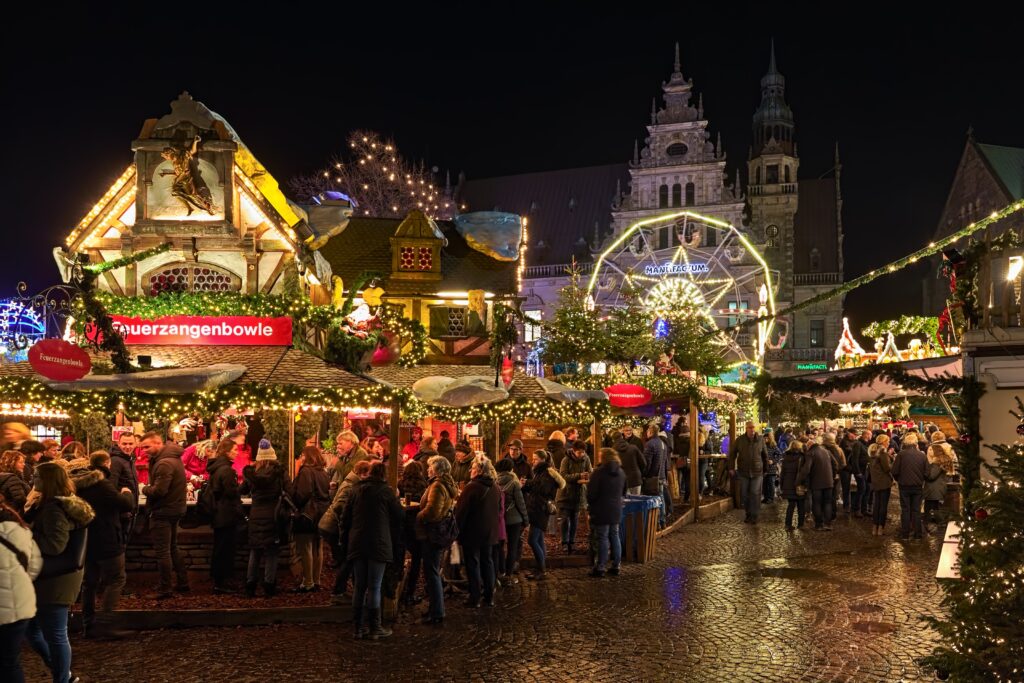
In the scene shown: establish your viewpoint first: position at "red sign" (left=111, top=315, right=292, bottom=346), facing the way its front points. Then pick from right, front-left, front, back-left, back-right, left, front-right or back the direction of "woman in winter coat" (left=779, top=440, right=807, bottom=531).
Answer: left

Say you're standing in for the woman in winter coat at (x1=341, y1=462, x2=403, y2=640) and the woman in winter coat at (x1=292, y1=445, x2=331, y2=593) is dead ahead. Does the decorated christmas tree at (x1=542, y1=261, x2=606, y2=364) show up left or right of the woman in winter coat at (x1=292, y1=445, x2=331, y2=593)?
right

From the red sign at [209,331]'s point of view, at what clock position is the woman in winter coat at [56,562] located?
The woman in winter coat is roughly at 12 o'clock from the red sign.

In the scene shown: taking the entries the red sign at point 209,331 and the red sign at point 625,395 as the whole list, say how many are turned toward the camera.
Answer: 2

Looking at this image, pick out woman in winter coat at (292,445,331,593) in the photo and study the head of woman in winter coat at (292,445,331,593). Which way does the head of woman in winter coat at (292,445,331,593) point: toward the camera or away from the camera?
away from the camera

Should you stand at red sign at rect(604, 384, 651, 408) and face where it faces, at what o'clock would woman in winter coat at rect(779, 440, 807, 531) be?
The woman in winter coat is roughly at 9 o'clock from the red sign.

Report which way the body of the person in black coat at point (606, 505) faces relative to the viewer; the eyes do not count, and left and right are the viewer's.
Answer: facing away from the viewer and to the left of the viewer

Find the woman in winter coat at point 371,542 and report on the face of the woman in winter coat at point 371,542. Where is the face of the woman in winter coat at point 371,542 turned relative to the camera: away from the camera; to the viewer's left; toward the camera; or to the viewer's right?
away from the camera

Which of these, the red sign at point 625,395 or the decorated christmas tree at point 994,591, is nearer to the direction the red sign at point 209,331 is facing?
the decorated christmas tree

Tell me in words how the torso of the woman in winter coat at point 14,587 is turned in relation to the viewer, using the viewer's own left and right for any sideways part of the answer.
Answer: facing away from the viewer

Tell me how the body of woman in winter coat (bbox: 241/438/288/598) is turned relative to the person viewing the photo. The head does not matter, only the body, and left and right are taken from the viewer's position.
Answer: facing away from the viewer

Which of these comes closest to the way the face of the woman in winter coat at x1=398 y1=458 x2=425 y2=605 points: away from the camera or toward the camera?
away from the camera

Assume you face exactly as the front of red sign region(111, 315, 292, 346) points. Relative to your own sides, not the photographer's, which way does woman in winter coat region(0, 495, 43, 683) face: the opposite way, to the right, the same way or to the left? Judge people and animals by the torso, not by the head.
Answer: the opposite way

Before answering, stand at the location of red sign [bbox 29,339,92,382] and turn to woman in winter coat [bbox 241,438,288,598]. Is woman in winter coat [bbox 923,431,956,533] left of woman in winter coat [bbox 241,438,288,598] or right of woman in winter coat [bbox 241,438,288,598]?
left

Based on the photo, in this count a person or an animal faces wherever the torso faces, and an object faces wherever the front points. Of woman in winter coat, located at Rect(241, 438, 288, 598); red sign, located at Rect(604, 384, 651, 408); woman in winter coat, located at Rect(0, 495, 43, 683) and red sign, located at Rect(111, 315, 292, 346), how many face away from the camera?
2
